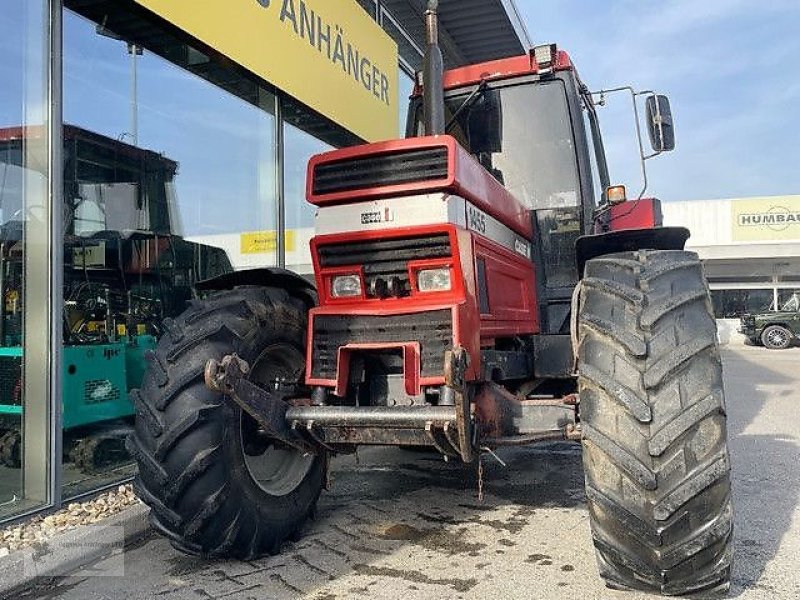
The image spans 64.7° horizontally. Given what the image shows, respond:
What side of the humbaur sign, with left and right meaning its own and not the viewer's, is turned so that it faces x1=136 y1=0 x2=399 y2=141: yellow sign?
front

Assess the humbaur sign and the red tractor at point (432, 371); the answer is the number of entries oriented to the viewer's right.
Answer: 0

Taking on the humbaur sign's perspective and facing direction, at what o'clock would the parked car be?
The parked car is roughly at 12 o'clock from the humbaur sign.

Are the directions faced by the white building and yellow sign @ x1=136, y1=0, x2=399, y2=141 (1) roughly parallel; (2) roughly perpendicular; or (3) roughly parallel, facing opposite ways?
roughly perpendicular

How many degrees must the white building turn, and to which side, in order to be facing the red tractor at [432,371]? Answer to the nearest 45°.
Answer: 0° — it already faces it

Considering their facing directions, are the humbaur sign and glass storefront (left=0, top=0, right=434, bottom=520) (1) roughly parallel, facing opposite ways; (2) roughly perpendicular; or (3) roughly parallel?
roughly perpendicular

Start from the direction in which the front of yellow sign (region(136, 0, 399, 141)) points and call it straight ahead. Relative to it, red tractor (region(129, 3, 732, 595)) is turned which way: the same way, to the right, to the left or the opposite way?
to the right

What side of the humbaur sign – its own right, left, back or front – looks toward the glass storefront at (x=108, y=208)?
front

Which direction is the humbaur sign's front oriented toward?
toward the camera

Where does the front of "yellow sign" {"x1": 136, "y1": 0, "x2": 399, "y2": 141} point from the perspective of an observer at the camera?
facing the viewer and to the right of the viewer

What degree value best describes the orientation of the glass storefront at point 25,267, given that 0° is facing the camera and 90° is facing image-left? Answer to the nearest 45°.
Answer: approximately 315°

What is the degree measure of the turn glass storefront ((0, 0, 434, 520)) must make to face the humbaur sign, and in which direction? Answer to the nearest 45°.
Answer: approximately 90° to its left

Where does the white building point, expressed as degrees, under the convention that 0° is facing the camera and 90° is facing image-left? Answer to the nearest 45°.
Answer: approximately 0°

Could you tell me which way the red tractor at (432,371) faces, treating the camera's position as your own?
facing the viewer and to the left of the viewer
